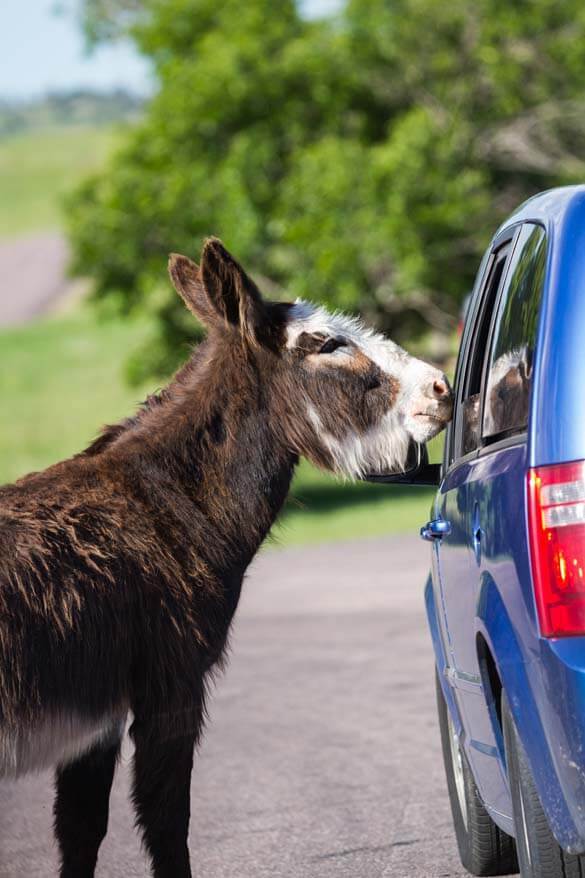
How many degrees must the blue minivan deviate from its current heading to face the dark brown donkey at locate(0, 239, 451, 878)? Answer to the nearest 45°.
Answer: approximately 45° to its left

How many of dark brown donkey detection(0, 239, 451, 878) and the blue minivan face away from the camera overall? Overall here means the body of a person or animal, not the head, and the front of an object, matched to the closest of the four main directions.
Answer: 1

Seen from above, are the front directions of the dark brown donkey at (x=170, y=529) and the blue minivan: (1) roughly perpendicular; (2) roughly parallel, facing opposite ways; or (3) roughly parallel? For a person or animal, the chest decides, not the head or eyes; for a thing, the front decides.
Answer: roughly perpendicular

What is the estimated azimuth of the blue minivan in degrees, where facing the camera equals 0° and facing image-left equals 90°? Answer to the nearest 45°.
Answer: approximately 180°

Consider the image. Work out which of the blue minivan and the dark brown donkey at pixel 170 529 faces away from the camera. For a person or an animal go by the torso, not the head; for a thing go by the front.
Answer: the blue minivan

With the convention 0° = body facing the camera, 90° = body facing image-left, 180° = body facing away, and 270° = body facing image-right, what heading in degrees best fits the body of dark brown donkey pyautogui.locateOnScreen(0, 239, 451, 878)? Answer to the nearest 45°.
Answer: approximately 270°
